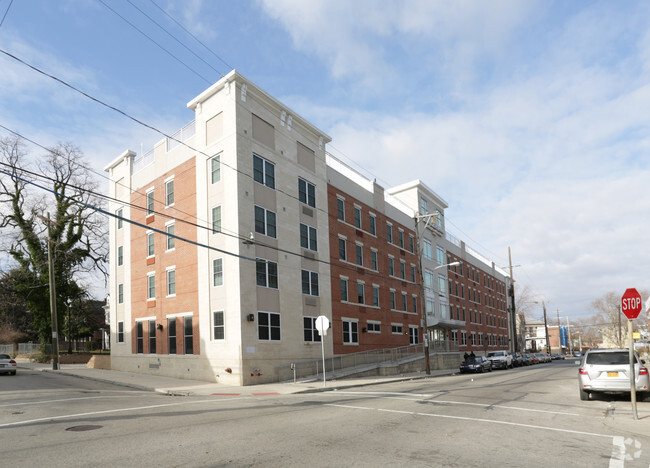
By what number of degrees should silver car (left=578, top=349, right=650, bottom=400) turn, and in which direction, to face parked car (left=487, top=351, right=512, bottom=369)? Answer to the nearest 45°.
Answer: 0° — it already faces it

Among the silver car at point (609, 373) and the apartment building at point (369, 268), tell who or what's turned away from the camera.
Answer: the silver car

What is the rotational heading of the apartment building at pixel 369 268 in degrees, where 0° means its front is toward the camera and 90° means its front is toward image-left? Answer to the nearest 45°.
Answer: approximately 315°

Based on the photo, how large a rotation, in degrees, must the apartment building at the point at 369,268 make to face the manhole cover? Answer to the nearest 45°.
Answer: approximately 45° to its right

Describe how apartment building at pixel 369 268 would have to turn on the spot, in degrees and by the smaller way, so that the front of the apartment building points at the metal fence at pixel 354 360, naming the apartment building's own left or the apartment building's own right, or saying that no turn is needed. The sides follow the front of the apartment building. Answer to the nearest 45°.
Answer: approximately 45° to the apartment building's own right

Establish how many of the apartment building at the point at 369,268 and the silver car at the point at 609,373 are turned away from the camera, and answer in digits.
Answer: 1

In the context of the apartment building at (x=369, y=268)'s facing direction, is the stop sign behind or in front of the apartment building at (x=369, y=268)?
in front

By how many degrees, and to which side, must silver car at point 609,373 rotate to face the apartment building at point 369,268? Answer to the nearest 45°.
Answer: approximately 45° to its left

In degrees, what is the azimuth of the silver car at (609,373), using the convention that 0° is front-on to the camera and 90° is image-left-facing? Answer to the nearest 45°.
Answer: approximately 180°

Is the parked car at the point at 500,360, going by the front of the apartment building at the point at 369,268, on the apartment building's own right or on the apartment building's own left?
on the apartment building's own left
